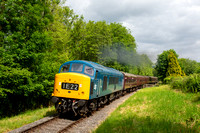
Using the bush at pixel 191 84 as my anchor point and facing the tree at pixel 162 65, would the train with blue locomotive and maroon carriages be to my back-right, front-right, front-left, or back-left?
back-left

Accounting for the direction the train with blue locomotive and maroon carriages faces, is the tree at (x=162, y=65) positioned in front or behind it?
behind

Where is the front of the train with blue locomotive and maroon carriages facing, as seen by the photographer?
facing the viewer and to the left of the viewer

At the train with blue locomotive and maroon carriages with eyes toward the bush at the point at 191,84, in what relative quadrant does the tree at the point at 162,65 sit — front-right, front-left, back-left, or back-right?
front-left

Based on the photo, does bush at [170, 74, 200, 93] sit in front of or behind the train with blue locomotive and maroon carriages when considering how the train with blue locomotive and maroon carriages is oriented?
behind
